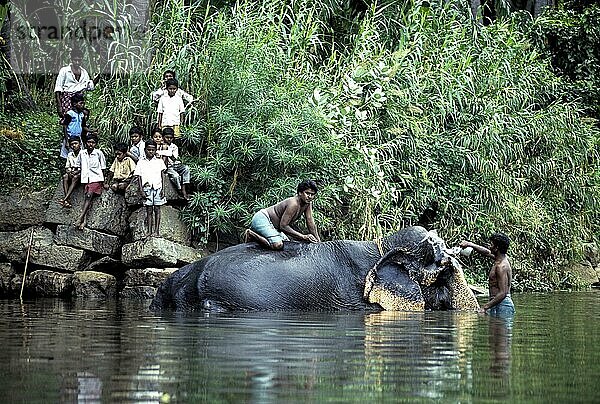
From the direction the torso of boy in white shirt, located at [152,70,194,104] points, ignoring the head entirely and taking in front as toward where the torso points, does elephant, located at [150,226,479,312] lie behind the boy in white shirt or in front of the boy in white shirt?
in front

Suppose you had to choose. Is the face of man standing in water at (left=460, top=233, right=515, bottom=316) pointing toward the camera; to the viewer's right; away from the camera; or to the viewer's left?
to the viewer's left

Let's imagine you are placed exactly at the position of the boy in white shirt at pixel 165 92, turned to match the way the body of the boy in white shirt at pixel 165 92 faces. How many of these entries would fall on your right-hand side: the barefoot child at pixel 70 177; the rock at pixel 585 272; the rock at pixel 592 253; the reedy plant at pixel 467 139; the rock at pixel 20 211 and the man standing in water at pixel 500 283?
2

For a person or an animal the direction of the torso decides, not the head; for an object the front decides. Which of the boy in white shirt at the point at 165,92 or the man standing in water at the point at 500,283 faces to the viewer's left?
the man standing in water

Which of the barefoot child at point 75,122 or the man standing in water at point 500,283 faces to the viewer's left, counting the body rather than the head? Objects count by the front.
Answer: the man standing in water

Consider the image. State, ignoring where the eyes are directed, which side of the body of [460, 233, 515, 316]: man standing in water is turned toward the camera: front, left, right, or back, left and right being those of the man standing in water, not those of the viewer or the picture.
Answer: left
